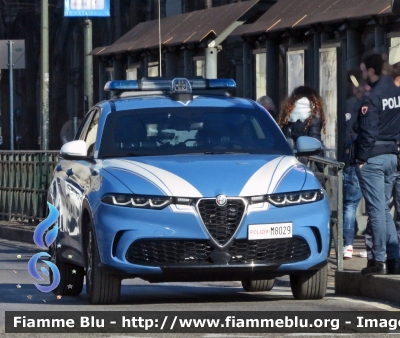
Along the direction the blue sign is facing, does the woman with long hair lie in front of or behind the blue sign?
in front

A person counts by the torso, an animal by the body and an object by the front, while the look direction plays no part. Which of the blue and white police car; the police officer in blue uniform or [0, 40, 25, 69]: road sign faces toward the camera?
the blue and white police car

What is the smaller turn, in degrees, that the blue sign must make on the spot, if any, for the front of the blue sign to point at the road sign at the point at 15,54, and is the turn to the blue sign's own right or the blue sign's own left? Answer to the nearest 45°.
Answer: approximately 135° to the blue sign's own right

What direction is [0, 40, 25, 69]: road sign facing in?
away from the camera

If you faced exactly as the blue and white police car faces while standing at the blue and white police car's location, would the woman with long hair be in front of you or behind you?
behind

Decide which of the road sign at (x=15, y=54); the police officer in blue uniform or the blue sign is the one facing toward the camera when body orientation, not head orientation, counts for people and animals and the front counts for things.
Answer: the blue sign

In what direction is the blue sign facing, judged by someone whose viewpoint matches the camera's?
facing the viewer

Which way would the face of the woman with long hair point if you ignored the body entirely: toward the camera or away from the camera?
toward the camera

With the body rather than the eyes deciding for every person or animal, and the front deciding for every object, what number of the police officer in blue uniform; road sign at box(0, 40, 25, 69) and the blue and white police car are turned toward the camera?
1

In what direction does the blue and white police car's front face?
toward the camera
